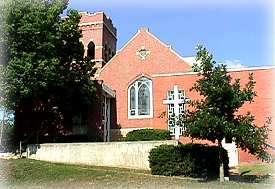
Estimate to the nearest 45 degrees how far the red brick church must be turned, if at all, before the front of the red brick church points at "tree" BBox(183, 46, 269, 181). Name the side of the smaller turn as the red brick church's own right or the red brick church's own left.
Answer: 0° — it already faces it

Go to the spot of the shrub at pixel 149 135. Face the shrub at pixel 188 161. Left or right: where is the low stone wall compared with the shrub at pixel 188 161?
right

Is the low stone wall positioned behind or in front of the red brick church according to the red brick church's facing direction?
in front

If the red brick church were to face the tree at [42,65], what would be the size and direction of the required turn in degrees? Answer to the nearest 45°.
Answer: approximately 45° to its right

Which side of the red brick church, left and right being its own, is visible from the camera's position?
front

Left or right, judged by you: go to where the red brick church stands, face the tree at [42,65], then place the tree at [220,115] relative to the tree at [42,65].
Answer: left

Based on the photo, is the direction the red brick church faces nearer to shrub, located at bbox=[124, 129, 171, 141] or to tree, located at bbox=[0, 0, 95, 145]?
the shrub

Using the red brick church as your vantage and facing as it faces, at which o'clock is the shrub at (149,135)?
The shrub is roughly at 12 o'clock from the red brick church.

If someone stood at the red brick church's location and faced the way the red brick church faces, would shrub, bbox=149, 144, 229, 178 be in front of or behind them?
in front
